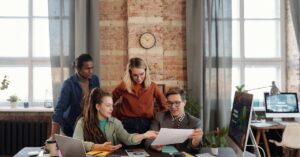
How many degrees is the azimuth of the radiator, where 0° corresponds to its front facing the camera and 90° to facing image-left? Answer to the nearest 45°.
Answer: approximately 0°

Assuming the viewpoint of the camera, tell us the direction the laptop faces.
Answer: facing away from the viewer and to the right of the viewer

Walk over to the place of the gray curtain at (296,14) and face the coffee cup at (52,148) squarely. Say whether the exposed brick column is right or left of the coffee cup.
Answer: right

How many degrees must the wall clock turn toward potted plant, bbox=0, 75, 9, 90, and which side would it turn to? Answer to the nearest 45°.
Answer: approximately 90° to its right

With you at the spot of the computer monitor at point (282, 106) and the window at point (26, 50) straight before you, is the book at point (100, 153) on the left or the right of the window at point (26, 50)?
left

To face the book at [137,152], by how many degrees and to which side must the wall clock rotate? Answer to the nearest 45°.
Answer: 0° — it already faces it
